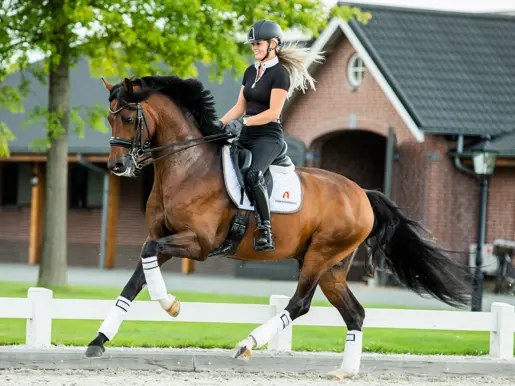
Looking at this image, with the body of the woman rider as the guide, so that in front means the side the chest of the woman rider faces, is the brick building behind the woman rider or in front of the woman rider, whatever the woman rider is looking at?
behind

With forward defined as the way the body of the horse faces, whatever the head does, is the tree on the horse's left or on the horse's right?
on the horse's right

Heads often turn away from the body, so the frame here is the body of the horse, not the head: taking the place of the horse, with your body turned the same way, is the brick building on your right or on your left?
on your right

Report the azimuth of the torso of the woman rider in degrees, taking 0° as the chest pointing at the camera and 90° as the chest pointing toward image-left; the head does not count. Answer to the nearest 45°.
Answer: approximately 45°

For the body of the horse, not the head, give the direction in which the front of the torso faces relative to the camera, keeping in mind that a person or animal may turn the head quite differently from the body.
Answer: to the viewer's left
